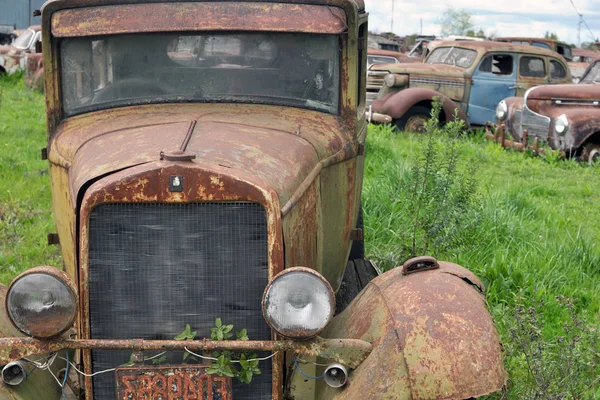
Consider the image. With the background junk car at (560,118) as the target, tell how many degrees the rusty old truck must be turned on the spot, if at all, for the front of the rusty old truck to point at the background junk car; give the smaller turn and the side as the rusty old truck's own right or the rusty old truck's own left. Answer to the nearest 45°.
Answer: approximately 135° to the rusty old truck's own left

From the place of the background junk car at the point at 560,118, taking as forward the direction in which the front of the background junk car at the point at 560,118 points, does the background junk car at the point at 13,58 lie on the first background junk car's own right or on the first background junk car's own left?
on the first background junk car's own right

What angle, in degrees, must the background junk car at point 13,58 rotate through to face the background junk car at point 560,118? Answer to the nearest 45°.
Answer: approximately 90° to its left

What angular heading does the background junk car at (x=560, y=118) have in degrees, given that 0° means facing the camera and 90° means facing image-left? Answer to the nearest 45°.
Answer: approximately 45°

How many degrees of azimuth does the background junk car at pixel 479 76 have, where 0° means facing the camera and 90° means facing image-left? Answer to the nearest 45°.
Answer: approximately 45°

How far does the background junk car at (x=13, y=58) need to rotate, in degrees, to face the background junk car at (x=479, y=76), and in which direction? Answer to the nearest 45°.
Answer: approximately 90° to its left

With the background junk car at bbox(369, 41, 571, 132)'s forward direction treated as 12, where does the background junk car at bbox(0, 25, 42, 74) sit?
the background junk car at bbox(0, 25, 42, 74) is roughly at 2 o'clock from the background junk car at bbox(369, 41, 571, 132).

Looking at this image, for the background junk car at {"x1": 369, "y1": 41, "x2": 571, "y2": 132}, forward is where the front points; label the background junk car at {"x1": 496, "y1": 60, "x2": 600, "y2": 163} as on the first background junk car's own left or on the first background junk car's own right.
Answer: on the first background junk car's own left

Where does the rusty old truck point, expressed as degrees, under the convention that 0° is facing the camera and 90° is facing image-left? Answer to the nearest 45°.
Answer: approximately 0°

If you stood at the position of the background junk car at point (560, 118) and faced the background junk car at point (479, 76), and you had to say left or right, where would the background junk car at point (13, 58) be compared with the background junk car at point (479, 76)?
left

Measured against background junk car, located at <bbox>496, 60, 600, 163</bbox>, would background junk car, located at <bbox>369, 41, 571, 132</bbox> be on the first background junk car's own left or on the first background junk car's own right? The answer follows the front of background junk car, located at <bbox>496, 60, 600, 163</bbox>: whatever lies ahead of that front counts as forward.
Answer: on the first background junk car's own right
